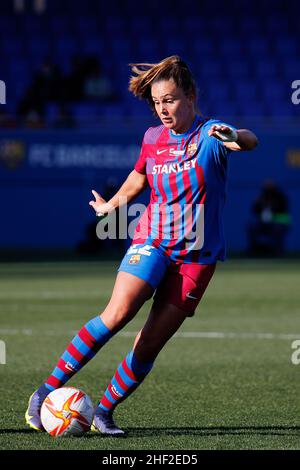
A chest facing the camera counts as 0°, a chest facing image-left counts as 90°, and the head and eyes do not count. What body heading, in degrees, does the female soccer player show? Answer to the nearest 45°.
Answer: approximately 45°
